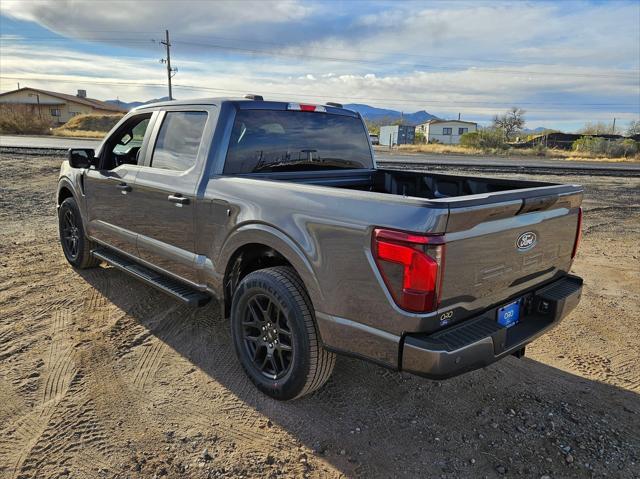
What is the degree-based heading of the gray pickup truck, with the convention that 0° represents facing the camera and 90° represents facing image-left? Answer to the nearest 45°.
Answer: approximately 135°

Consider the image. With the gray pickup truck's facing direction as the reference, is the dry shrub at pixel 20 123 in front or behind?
in front

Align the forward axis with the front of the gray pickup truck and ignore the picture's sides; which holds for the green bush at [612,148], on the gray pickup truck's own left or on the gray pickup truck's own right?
on the gray pickup truck's own right

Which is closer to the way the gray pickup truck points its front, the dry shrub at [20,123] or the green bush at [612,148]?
the dry shrub
